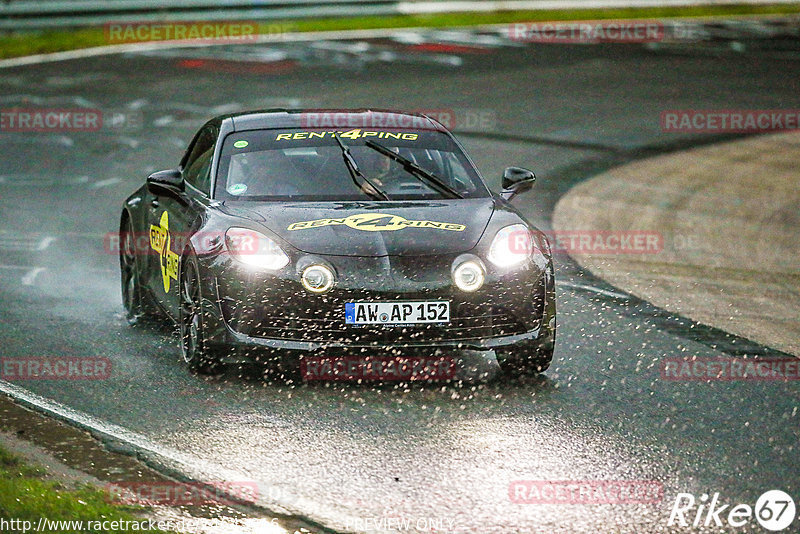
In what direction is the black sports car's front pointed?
toward the camera
